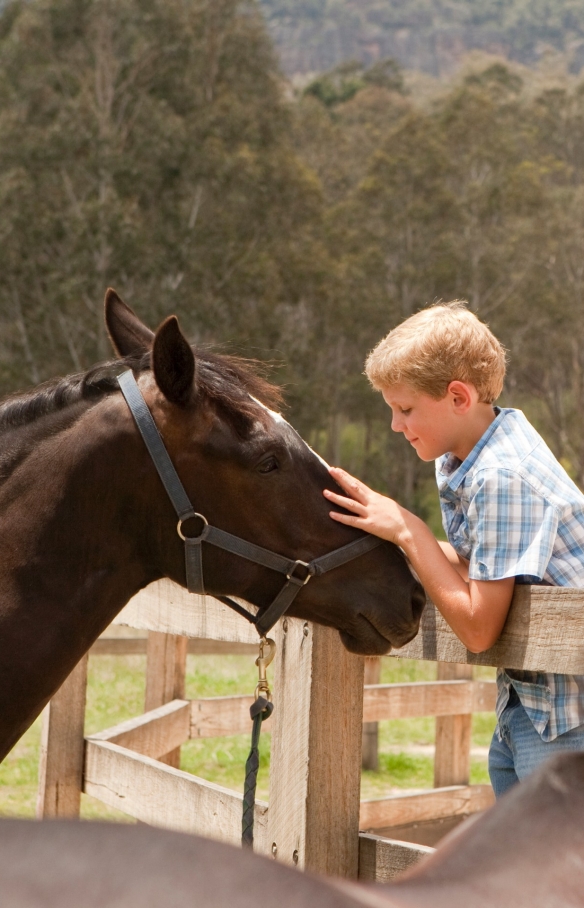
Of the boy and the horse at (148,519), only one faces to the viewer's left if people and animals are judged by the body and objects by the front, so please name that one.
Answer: the boy

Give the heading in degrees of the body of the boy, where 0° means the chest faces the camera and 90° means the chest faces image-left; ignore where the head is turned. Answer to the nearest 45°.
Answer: approximately 90°

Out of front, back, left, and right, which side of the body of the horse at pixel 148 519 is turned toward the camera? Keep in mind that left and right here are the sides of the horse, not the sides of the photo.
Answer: right

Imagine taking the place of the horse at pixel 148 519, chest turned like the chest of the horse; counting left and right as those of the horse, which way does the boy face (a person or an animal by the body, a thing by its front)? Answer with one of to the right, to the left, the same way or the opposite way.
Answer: the opposite way

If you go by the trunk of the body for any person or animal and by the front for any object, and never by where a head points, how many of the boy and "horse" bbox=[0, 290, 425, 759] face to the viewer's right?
1

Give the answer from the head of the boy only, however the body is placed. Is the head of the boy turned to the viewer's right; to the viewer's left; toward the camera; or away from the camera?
to the viewer's left

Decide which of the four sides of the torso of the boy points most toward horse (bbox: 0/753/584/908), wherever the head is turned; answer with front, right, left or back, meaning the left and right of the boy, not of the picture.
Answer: left

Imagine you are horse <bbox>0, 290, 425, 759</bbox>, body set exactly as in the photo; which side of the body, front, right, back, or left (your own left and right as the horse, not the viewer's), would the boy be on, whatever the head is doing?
front
